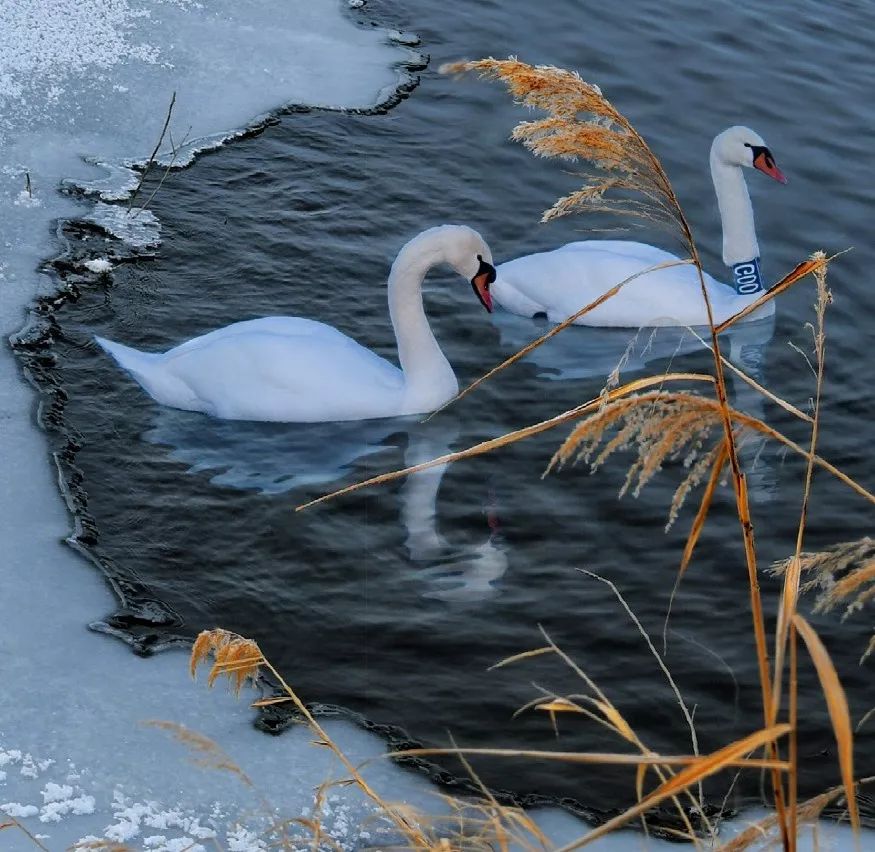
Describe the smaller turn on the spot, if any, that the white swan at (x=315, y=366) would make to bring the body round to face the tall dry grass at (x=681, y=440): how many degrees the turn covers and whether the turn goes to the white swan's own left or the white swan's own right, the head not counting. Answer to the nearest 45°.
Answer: approximately 90° to the white swan's own right

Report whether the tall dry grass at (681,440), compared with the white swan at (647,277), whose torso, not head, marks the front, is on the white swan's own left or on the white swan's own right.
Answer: on the white swan's own right

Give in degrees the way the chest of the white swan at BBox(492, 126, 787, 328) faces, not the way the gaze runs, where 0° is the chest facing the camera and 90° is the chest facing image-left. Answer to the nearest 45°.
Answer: approximately 270°

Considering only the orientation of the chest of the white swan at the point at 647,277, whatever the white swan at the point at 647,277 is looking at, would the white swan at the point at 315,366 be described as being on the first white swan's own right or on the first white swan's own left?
on the first white swan's own right

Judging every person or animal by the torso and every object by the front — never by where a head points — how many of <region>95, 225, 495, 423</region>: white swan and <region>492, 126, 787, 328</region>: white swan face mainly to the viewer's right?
2

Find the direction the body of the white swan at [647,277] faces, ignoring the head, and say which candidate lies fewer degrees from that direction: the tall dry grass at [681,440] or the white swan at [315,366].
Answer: the tall dry grass

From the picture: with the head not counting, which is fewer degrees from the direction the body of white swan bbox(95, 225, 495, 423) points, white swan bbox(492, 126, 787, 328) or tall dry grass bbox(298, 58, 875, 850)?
the white swan

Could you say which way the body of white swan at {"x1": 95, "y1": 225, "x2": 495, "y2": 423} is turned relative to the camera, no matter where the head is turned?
to the viewer's right
